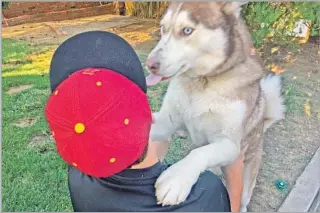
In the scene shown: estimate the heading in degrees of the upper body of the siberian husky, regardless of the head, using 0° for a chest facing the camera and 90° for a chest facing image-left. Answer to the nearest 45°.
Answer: approximately 45°

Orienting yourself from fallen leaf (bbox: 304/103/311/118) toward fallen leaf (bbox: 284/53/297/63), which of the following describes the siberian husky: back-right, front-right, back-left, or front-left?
back-left

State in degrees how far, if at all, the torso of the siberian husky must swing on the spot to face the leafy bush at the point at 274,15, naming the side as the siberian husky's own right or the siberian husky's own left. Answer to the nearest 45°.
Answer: approximately 135° to the siberian husky's own right

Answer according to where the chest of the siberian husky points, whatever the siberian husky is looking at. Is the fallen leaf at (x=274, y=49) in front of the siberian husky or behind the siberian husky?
behind

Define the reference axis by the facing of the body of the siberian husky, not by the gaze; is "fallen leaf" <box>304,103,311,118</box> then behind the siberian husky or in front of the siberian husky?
behind

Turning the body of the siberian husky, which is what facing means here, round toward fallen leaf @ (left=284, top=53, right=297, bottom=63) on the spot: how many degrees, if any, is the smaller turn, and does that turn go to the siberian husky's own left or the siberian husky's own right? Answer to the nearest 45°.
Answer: approximately 135° to the siberian husky's own right
